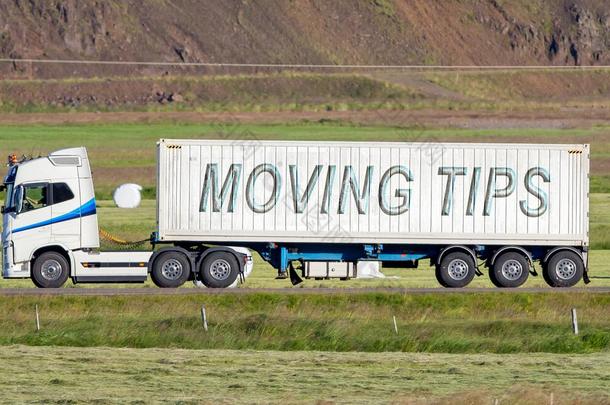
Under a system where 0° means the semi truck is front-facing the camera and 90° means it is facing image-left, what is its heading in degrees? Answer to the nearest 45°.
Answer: approximately 90°

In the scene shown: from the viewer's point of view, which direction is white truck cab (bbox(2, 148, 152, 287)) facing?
to the viewer's left
